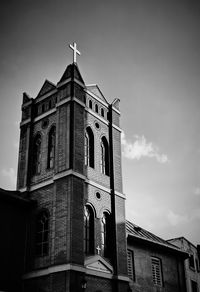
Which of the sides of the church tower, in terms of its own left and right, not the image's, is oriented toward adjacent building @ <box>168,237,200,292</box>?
left

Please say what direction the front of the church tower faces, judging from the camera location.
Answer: facing the viewer and to the right of the viewer
